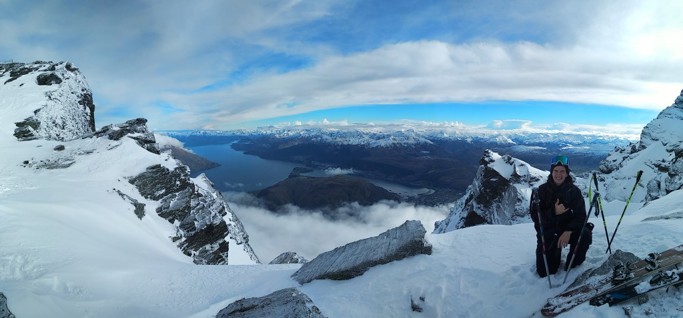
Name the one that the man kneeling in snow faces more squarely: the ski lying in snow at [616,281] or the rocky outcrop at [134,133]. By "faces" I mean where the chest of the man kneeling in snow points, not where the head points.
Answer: the ski lying in snow

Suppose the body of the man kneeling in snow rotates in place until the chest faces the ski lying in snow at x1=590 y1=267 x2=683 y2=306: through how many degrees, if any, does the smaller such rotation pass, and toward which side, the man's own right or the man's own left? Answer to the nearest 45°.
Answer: approximately 45° to the man's own left

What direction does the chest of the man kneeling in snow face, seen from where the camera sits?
toward the camera

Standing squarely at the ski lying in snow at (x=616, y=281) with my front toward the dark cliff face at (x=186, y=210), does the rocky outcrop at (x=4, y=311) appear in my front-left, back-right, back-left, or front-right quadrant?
front-left

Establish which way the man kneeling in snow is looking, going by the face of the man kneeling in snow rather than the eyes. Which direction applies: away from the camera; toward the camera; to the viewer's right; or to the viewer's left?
toward the camera

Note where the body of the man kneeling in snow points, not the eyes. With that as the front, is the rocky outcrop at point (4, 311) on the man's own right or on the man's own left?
on the man's own right

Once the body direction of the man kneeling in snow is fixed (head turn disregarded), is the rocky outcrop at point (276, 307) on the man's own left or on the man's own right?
on the man's own right

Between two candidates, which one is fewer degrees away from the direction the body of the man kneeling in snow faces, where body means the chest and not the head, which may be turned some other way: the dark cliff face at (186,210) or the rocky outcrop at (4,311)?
the rocky outcrop

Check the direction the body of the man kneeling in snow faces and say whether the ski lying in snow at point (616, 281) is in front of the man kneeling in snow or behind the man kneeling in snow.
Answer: in front

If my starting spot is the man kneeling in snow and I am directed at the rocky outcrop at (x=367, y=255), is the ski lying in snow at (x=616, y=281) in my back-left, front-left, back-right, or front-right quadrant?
back-left
